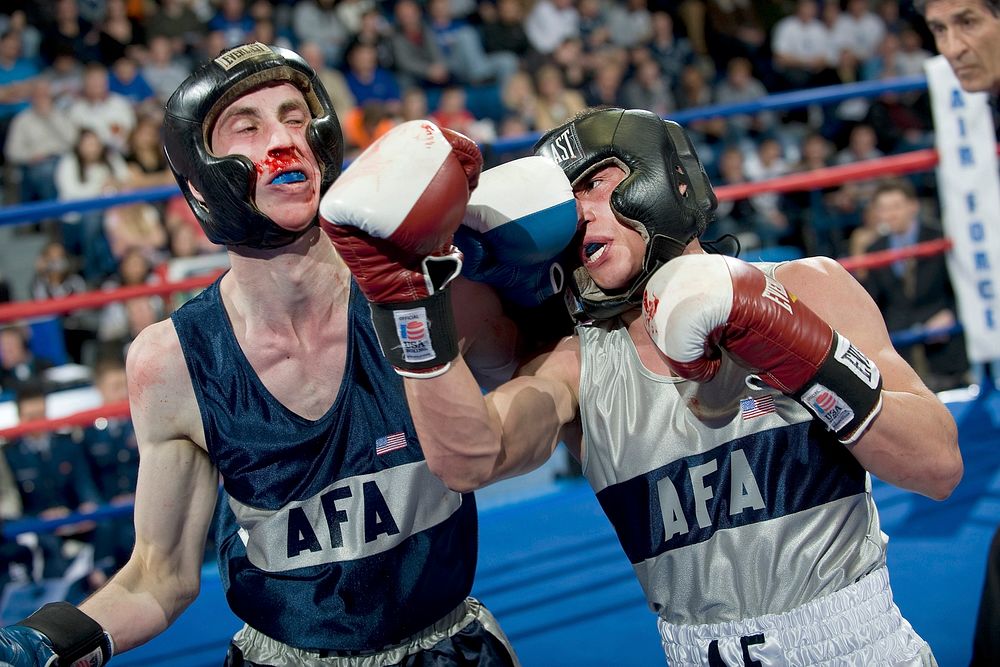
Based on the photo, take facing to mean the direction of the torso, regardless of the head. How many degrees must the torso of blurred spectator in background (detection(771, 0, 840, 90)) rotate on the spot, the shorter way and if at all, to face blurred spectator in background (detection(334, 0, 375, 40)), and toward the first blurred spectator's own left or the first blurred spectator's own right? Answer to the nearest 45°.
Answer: approximately 45° to the first blurred spectator's own right

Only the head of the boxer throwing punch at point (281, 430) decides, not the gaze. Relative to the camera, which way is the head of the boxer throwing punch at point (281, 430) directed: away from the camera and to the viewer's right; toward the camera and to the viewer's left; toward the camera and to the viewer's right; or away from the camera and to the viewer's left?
toward the camera and to the viewer's right

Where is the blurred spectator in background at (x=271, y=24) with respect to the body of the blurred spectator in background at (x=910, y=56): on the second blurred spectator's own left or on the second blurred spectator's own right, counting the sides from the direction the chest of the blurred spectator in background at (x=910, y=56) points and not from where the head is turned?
on the second blurred spectator's own right

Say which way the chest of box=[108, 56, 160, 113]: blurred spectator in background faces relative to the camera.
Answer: toward the camera

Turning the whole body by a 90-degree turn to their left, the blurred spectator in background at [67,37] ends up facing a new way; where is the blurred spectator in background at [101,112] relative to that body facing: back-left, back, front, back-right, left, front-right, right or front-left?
right

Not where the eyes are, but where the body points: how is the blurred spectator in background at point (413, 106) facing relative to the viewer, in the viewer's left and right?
facing the viewer

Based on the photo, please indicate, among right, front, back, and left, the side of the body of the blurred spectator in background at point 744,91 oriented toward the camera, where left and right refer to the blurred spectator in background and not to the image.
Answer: front

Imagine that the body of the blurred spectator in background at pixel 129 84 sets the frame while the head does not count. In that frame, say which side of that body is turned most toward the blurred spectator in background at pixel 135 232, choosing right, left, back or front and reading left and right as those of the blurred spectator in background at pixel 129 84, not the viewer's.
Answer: front

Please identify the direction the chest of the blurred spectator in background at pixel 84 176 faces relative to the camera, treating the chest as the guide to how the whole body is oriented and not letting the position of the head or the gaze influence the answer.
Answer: toward the camera

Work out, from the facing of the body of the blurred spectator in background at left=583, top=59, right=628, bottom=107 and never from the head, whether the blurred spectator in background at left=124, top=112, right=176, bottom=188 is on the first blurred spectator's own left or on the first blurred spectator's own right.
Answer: on the first blurred spectator's own right
